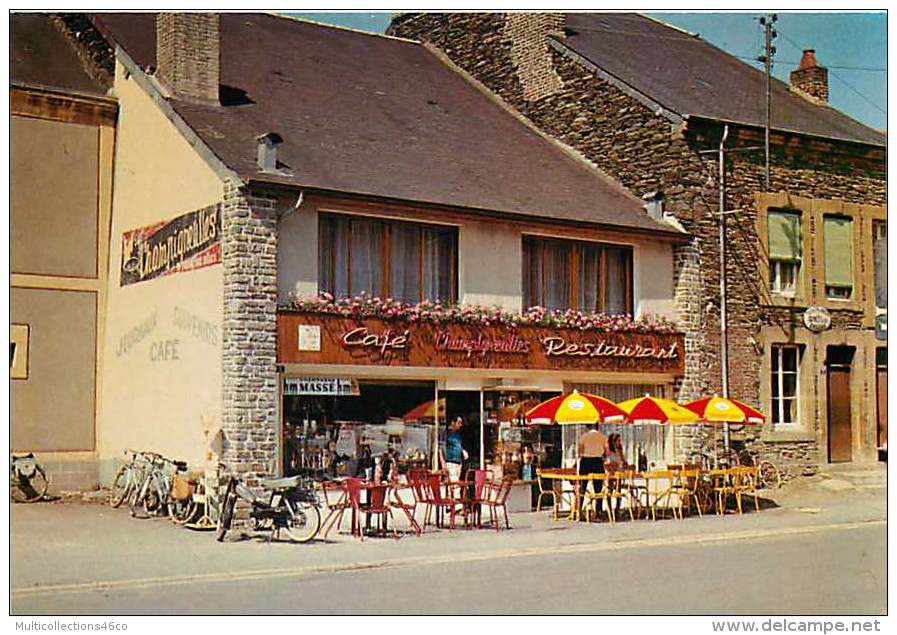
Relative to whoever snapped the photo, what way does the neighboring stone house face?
facing the viewer and to the right of the viewer

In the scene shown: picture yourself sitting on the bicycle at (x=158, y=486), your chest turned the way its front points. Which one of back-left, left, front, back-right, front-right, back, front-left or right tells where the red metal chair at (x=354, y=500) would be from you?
back

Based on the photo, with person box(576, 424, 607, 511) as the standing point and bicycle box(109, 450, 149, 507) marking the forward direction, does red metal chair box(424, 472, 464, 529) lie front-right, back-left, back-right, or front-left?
front-left

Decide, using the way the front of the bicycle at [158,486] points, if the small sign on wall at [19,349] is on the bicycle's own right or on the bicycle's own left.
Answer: on the bicycle's own right

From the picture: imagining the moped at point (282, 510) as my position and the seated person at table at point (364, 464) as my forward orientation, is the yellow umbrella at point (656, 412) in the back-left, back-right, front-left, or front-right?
front-right

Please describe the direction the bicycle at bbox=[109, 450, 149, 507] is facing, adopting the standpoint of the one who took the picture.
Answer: facing the viewer and to the left of the viewer

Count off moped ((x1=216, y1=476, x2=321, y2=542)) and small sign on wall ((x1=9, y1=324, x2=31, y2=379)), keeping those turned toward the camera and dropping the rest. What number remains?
1

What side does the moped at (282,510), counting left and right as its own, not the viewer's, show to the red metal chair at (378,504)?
back

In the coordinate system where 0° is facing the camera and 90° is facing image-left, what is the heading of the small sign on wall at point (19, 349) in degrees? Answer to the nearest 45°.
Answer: approximately 0°

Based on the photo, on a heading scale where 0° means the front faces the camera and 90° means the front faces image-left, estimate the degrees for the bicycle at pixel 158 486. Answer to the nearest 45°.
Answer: approximately 135°

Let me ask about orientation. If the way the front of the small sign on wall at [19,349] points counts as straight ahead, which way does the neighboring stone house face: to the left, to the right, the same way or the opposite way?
the same way

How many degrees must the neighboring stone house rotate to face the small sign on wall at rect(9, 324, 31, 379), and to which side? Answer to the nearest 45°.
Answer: approximately 90° to its right

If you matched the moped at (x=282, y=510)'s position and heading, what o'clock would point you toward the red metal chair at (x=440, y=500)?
The red metal chair is roughly at 5 o'clock from the moped.

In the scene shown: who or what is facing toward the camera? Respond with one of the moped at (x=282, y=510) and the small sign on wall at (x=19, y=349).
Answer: the small sign on wall

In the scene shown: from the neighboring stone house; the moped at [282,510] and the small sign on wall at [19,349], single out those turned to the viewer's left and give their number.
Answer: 1

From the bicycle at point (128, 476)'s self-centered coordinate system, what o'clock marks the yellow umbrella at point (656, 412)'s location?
The yellow umbrella is roughly at 8 o'clock from the bicycle.
